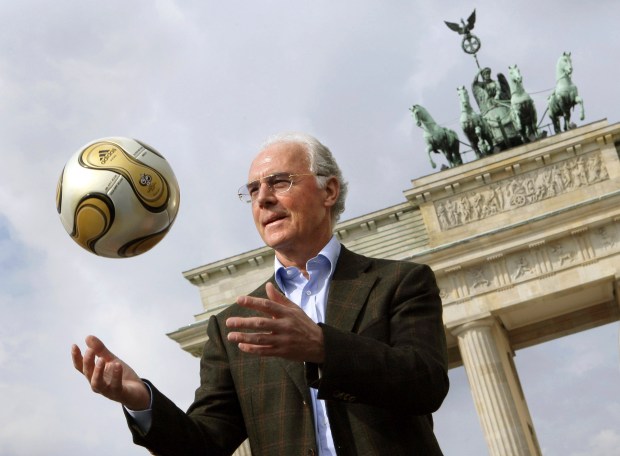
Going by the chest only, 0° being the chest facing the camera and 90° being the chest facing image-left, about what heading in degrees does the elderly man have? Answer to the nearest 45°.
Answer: approximately 45°

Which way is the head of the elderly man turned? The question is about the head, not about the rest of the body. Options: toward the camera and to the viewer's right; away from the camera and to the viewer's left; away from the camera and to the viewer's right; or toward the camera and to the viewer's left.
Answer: toward the camera and to the viewer's left

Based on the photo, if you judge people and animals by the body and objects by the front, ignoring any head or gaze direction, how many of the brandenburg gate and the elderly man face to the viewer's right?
0

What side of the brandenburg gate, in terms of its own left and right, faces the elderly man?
front

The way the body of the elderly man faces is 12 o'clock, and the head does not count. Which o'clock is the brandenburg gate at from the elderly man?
The brandenburg gate is roughly at 5 o'clock from the elderly man.

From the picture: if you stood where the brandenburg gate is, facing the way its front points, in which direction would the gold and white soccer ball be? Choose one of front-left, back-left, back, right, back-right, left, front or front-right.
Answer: front

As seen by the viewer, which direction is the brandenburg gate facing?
toward the camera
